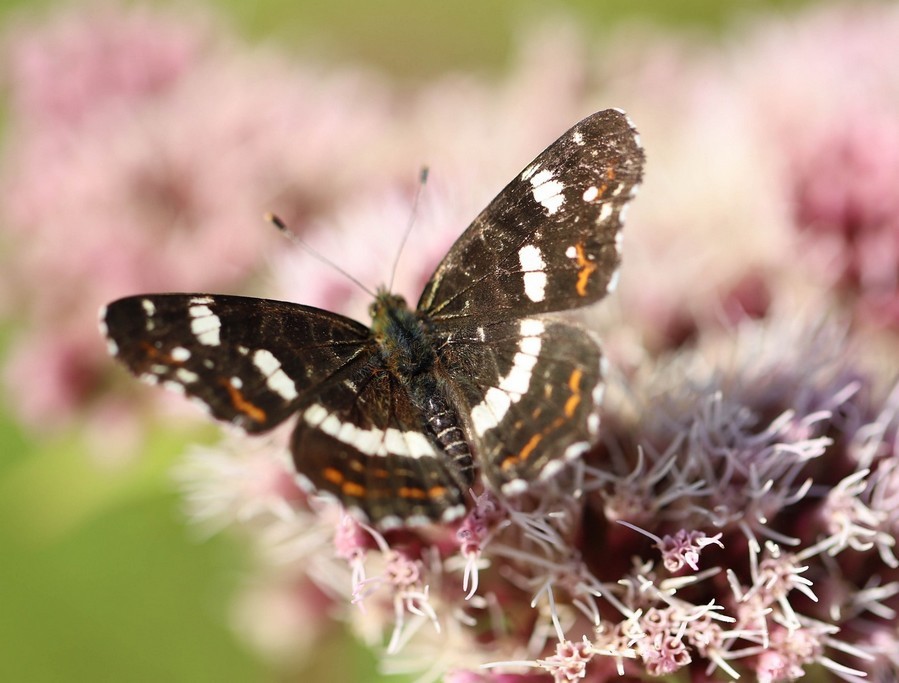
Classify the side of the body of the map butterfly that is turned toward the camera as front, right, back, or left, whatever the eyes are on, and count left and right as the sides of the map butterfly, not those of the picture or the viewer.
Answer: back
